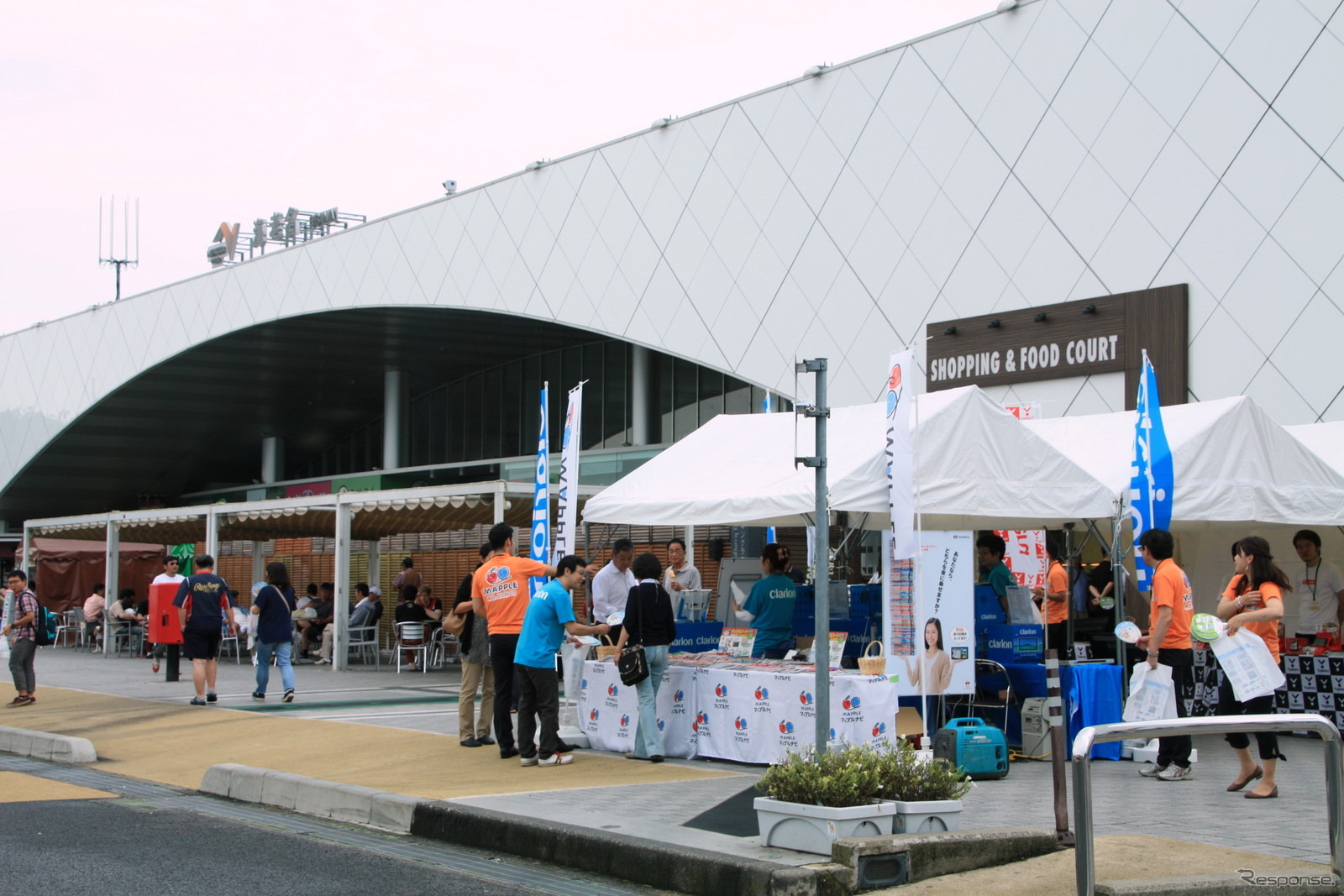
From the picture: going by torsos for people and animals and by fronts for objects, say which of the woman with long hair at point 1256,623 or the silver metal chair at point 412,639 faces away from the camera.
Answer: the silver metal chair

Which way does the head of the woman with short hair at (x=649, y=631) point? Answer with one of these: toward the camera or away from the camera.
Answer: away from the camera

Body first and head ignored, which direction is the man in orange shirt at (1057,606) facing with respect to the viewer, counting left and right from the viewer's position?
facing to the left of the viewer

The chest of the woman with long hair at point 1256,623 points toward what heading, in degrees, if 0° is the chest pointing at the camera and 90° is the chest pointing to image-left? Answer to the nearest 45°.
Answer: approximately 45°
